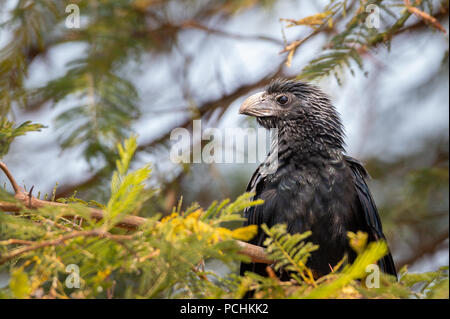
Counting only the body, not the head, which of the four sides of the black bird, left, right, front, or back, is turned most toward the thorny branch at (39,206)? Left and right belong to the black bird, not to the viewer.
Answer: right
